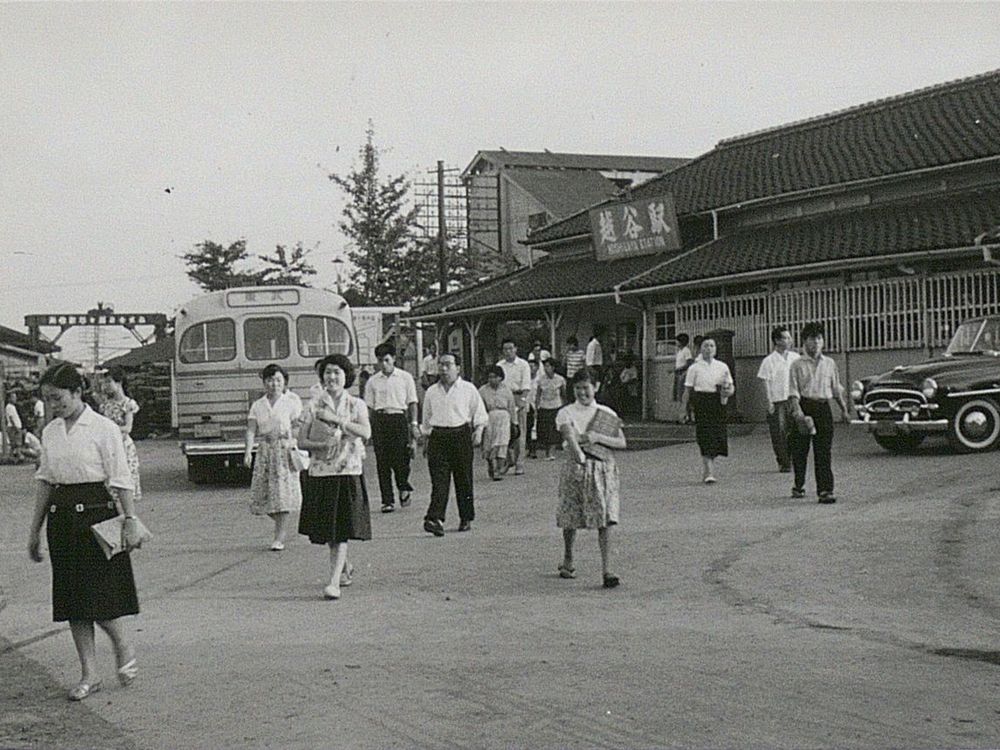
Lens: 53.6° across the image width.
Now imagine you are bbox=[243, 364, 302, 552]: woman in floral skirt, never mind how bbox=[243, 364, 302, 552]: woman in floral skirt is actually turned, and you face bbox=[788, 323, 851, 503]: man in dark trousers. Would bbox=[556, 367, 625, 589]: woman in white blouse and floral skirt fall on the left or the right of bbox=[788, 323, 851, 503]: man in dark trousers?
right

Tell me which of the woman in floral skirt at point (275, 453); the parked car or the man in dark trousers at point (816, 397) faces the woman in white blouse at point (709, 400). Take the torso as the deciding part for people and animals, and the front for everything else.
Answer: the parked car

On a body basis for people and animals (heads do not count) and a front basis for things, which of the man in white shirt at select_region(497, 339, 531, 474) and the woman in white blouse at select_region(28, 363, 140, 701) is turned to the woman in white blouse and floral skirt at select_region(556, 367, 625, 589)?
the man in white shirt

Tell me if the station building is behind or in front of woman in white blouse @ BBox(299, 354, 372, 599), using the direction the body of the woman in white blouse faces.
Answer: behind

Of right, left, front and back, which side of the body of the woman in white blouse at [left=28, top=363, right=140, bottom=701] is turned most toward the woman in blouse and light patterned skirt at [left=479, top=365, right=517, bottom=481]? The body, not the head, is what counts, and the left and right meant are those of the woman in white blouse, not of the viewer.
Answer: back

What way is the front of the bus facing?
away from the camera

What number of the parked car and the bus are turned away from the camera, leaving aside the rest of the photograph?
1

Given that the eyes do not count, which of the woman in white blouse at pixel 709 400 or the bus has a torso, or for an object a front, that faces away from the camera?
the bus

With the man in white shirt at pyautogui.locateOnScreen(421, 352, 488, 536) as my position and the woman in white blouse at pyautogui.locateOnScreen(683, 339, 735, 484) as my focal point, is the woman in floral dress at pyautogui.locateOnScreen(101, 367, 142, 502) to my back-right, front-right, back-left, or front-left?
back-left

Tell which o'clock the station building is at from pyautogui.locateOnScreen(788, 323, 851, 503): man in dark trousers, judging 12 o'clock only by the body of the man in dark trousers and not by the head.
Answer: The station building is roughly at 6 o'clock from the man in dark trousers.

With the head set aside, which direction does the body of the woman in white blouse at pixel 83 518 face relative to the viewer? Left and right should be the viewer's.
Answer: facing the viewer and to the left of the viewer

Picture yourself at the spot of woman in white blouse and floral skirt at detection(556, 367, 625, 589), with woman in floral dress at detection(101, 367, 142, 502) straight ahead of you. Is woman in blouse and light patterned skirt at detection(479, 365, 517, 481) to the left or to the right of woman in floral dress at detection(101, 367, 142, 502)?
right
